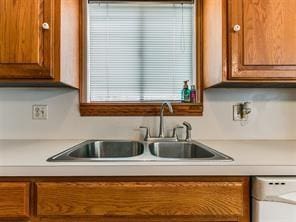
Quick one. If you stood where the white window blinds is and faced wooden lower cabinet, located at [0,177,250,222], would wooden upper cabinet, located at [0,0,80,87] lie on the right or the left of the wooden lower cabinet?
right

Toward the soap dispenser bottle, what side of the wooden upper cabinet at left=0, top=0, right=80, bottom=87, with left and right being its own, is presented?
left

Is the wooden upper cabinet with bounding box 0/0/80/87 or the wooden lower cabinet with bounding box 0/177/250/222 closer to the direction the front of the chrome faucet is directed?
the wooden lower cabinet

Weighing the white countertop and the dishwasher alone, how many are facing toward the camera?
2

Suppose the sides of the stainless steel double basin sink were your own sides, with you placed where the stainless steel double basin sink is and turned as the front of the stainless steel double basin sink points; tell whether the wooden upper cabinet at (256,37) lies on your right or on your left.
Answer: on your left

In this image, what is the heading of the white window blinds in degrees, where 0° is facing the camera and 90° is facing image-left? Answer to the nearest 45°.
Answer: approximately 0°
